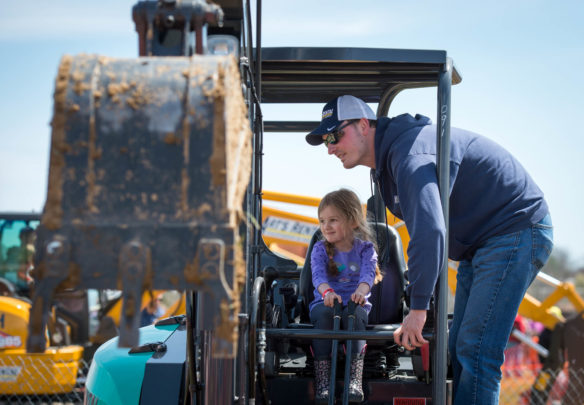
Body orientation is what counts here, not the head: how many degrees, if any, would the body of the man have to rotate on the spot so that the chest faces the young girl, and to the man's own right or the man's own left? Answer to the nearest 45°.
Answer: approximately 45° to the man's own right

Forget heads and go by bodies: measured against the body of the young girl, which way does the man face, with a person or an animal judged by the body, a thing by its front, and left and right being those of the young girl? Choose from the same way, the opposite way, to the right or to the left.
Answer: to the right

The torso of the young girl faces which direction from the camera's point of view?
toward the camera

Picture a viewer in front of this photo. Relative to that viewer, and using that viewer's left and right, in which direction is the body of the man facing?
facing to the left of the viewer

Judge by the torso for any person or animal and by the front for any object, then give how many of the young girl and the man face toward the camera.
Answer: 1

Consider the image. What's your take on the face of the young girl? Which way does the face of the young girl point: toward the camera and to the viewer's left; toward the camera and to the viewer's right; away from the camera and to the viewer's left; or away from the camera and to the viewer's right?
toward the camera and to the viewer's left

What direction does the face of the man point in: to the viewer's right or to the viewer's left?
to the viewer's left

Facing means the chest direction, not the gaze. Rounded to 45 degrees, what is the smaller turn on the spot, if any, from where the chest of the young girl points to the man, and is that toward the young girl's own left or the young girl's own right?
approximately 45° to the young girl's own left
